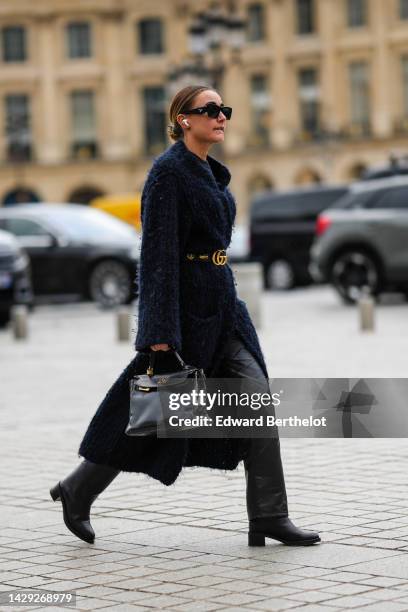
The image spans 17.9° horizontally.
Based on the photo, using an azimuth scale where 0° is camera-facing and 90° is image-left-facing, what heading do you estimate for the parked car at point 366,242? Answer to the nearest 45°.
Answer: approximately 270°

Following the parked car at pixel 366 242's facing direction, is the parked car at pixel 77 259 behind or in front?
behind

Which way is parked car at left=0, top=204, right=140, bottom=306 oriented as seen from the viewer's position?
to the viewer's right

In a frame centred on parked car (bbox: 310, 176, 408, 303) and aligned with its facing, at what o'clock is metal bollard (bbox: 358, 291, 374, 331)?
The metal bollard is roughly at 3 o'clock from the parked car.

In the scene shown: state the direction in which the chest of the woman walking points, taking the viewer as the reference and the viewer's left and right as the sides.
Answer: facing to the right of the viewer

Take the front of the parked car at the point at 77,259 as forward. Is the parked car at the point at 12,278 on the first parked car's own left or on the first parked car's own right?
on the first parked car's own right

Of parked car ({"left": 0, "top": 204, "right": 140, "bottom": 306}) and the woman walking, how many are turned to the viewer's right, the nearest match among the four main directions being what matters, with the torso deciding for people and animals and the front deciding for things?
2

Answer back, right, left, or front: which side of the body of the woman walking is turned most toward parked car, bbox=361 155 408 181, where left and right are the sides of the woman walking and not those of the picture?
left
